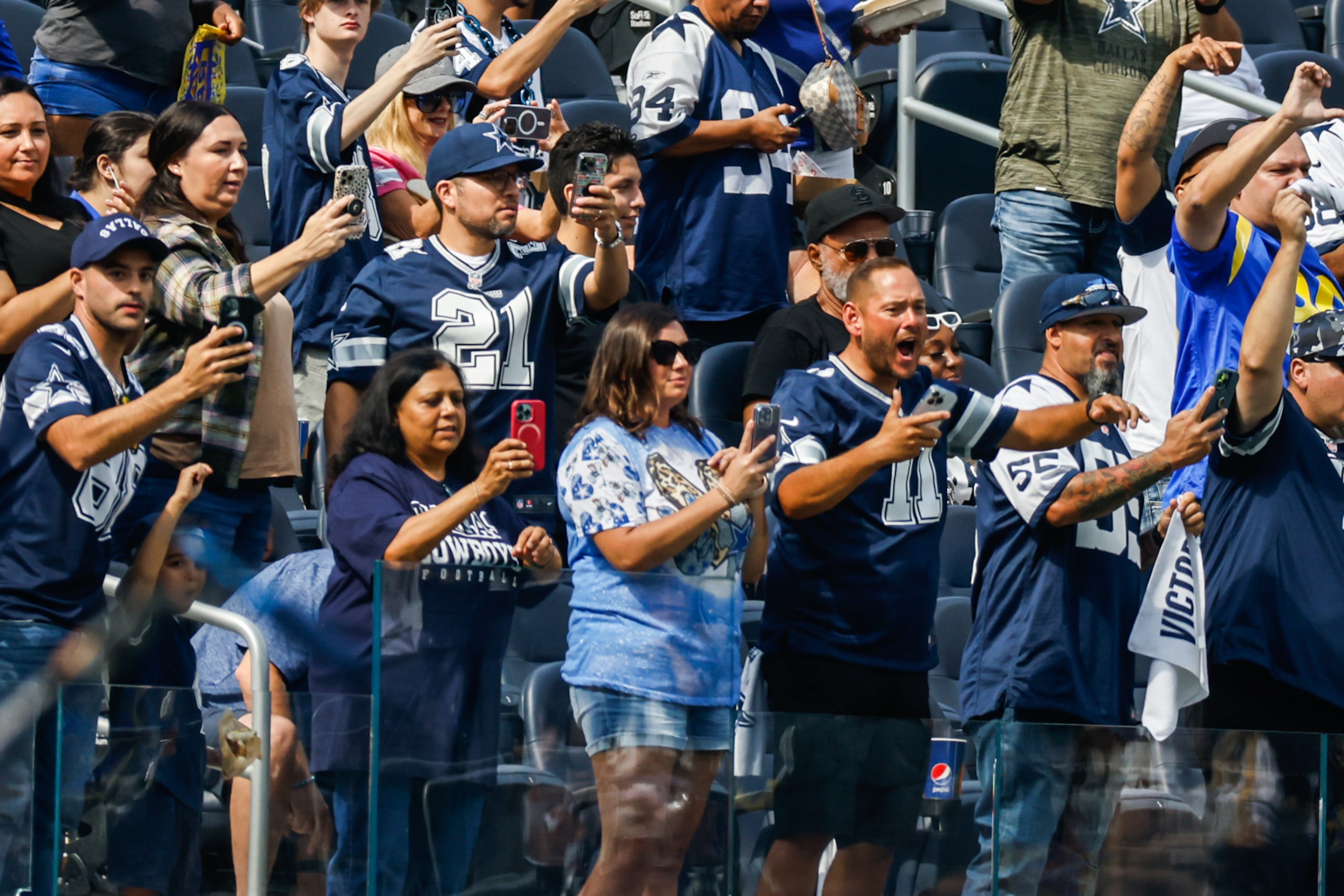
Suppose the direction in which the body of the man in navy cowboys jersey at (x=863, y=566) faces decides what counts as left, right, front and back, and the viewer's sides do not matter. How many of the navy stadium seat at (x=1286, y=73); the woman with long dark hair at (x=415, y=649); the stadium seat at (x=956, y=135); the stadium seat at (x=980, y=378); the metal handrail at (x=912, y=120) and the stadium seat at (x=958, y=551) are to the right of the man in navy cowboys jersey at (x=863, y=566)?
1

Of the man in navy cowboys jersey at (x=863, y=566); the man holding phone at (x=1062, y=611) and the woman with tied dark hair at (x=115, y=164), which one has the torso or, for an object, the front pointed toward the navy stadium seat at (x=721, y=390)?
the woman with tied dark hair

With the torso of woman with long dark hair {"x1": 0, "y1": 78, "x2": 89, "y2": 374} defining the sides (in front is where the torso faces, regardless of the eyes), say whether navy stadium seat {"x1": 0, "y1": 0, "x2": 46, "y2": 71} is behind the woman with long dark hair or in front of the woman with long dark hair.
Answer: behind

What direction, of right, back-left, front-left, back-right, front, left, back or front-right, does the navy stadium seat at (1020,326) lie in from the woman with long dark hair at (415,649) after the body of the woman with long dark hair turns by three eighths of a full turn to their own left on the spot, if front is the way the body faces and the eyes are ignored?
front-right

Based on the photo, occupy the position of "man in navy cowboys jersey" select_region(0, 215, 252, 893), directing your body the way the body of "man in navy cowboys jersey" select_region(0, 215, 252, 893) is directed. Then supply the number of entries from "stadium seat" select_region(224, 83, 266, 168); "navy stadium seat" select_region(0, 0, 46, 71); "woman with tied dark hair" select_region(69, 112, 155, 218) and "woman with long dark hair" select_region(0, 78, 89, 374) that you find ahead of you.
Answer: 0

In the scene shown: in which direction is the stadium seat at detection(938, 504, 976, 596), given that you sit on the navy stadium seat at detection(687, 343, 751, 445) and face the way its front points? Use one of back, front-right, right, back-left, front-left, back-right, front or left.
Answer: left

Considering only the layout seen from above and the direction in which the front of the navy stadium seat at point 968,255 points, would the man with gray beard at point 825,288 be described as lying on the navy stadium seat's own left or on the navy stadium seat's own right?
on the navy stadium seat's own right

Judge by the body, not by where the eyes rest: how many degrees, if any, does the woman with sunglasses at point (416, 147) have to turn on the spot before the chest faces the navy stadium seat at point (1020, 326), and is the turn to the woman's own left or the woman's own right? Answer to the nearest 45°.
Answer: approximately 45° to the woman's own left

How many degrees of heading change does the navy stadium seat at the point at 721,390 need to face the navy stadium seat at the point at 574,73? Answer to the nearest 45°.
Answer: approximately 135° to its left

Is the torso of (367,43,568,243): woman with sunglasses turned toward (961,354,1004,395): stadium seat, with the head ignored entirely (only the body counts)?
no

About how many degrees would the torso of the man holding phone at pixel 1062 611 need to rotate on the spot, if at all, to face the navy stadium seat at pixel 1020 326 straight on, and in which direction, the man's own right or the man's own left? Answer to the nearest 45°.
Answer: approximately 135° to the man's own left

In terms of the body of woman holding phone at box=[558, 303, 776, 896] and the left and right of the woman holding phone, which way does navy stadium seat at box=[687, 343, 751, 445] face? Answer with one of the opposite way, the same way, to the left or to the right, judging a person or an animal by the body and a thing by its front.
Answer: the same way

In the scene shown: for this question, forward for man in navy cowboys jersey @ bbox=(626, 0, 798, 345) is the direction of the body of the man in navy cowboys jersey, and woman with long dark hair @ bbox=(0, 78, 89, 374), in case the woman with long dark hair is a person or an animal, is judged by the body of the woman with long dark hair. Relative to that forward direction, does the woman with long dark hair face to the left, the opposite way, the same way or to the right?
the same way

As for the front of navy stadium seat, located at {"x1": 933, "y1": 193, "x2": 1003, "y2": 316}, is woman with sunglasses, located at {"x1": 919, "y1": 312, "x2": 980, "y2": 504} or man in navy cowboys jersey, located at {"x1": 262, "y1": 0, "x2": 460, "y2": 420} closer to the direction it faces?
the woman with sunglasses

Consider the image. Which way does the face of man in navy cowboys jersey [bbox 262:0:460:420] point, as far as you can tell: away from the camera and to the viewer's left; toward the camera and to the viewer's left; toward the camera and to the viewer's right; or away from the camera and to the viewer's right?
toward the camera and to the viewer's right

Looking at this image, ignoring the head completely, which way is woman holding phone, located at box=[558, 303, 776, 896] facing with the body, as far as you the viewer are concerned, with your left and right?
facing the viewer and to the right of the viewer

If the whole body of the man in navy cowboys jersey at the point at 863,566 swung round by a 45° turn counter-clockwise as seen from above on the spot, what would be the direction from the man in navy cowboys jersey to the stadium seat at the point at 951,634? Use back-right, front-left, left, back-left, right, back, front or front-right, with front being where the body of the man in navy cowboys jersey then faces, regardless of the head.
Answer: left

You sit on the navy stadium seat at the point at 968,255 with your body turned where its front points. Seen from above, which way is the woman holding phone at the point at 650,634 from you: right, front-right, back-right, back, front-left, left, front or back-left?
front-right

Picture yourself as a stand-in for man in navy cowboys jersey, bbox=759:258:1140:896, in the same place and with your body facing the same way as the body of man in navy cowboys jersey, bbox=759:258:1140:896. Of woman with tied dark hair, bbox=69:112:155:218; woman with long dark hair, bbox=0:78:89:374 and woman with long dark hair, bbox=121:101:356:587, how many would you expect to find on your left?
0
